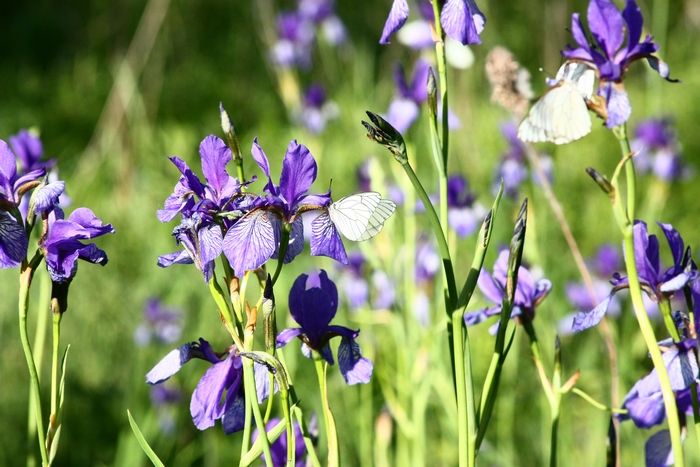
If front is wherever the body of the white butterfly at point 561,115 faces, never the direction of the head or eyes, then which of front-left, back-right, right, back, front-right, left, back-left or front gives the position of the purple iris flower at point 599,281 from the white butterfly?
right

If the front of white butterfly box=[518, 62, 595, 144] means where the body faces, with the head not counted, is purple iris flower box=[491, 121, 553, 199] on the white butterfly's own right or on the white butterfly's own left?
on the white butterfly's own right

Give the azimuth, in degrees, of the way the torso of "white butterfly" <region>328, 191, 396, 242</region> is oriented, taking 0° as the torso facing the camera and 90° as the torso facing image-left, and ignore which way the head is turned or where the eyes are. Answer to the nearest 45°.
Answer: approximately 90°
